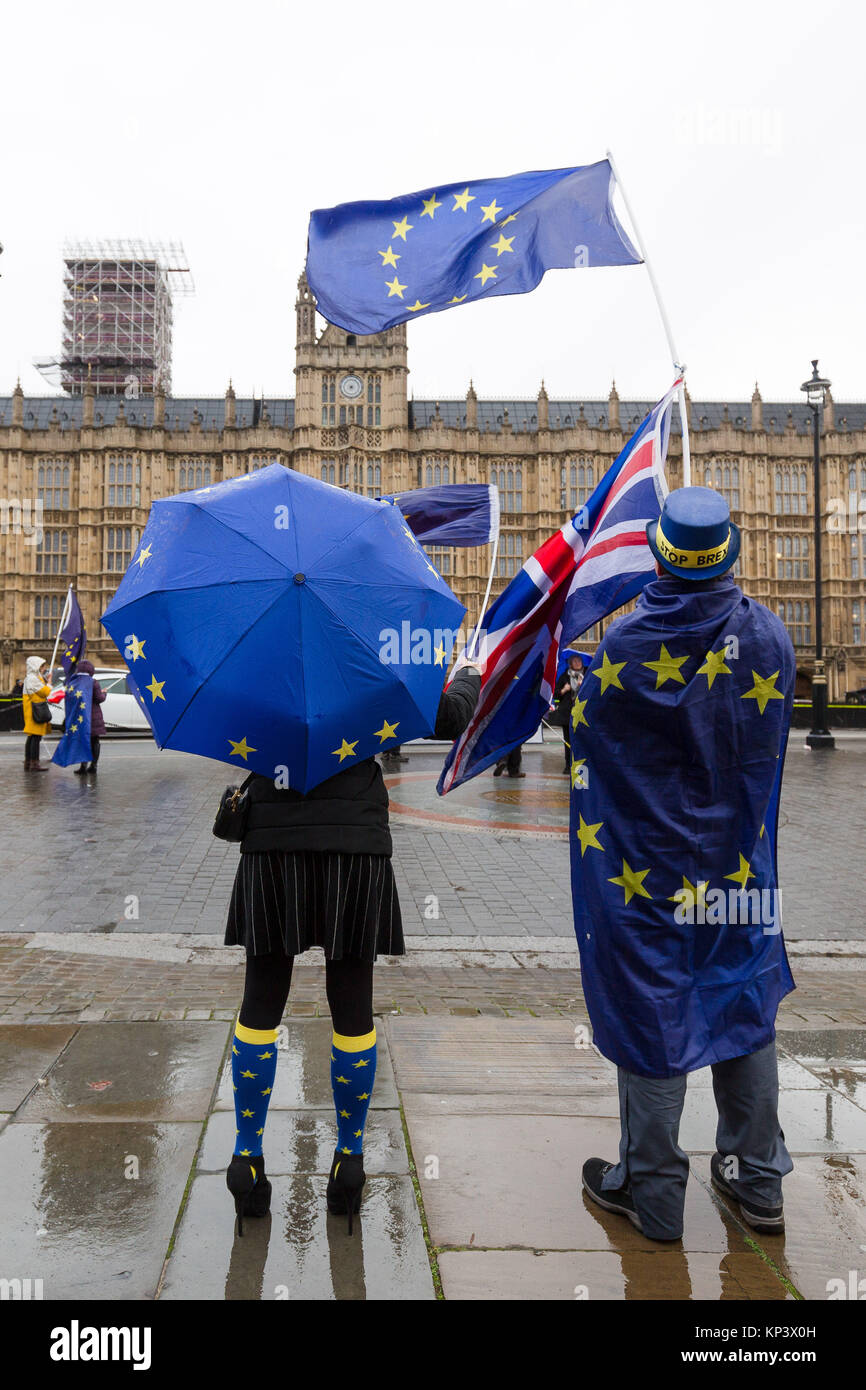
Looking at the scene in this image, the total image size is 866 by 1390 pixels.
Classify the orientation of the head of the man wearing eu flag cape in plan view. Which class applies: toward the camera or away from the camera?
away from the camera

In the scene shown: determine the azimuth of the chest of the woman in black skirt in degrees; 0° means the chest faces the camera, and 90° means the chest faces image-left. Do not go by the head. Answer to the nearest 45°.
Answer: approximately 180°

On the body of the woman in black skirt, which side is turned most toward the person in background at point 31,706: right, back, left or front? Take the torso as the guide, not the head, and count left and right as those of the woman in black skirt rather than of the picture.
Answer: front

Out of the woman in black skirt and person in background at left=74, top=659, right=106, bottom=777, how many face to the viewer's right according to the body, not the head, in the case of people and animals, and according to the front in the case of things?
0

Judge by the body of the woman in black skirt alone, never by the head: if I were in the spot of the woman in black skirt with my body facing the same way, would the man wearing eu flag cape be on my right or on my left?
on my right

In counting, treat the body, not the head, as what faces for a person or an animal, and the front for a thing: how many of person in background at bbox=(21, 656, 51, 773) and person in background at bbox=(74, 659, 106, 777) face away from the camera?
1

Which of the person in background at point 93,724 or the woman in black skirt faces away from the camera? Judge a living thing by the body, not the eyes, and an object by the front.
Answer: the woman in black skirt
